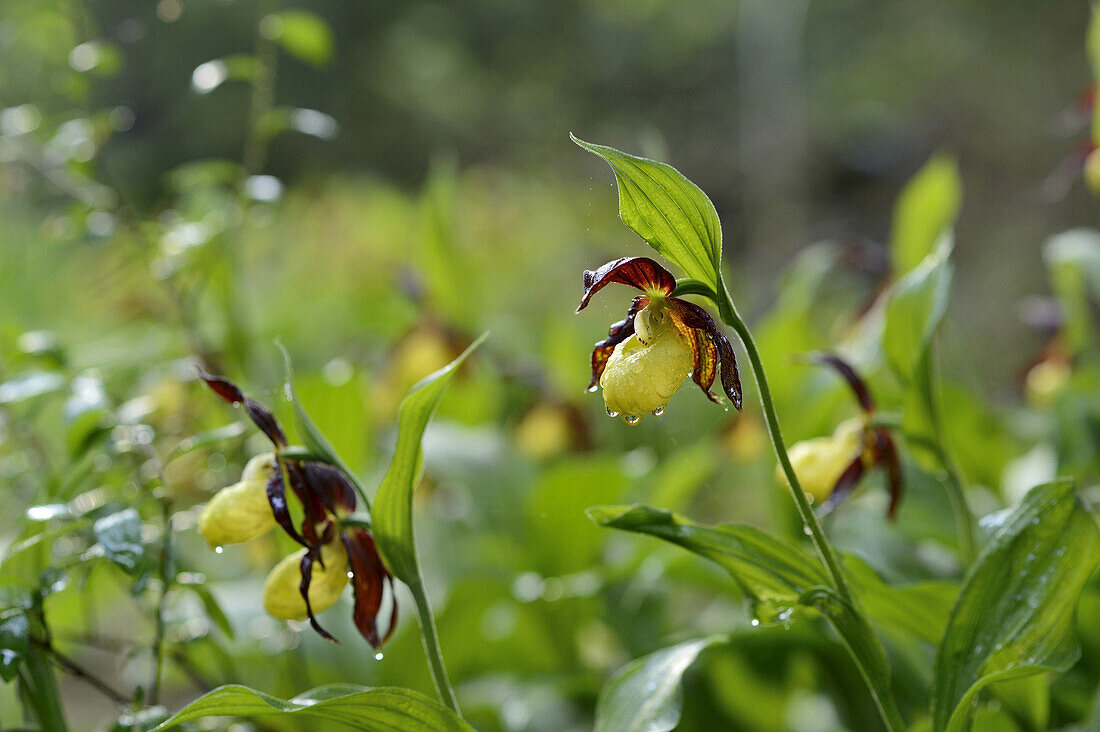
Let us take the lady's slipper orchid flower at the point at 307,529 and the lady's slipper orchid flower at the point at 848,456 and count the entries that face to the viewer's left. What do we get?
2

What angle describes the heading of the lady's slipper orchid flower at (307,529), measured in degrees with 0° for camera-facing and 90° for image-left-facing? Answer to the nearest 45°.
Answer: approximately 90°

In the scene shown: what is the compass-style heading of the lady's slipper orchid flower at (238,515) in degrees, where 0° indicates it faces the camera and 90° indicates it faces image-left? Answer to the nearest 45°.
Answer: approximately 90°

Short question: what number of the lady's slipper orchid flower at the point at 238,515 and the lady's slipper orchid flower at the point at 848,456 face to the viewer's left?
2

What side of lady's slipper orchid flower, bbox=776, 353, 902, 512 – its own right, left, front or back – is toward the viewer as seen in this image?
left
